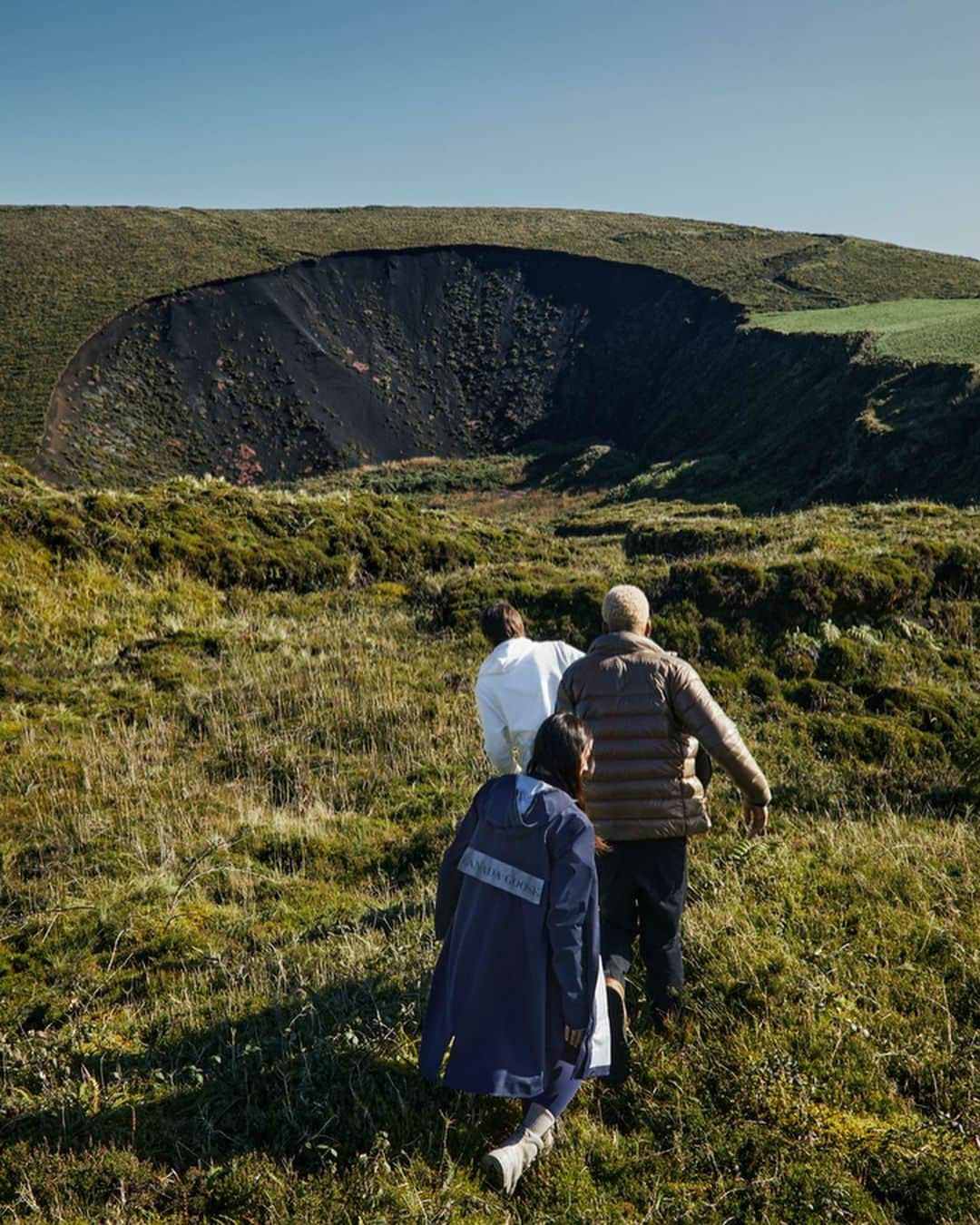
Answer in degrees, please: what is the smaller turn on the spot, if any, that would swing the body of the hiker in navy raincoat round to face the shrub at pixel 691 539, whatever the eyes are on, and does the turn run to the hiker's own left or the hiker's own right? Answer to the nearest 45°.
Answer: approximately 45° to the hiker's own left

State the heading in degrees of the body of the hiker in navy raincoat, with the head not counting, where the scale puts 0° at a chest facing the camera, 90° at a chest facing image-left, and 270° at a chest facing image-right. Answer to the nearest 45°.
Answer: approximately 225°

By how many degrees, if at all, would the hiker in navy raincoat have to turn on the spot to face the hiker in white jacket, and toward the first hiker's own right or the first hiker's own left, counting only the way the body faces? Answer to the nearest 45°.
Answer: approximately 45° to the first hiker's own left
